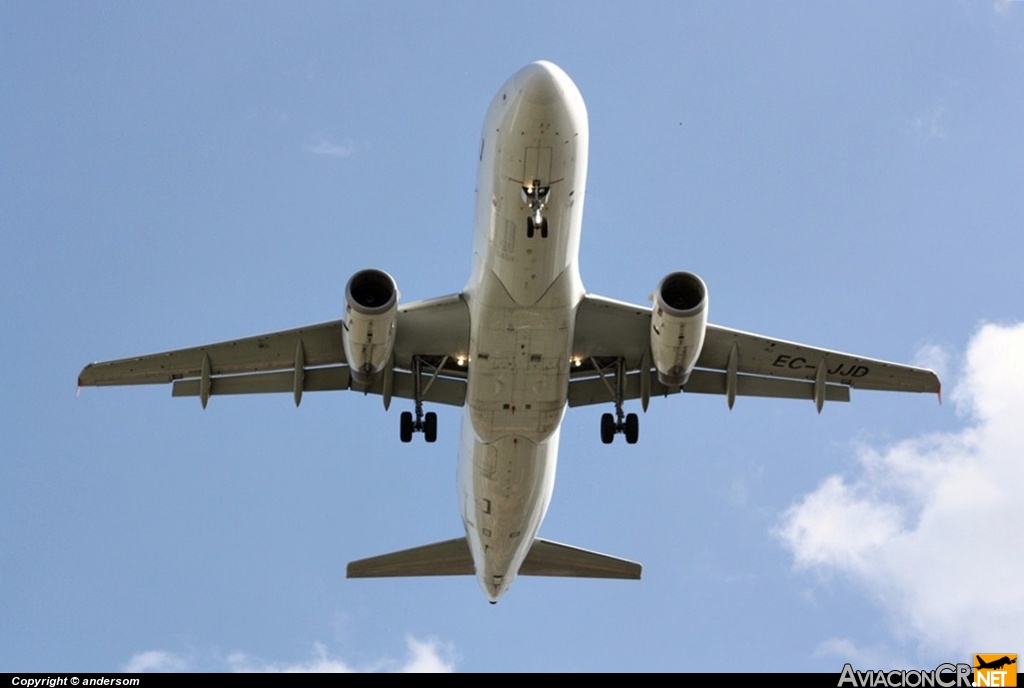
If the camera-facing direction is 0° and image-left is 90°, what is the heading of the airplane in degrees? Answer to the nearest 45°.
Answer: approximately 0°
